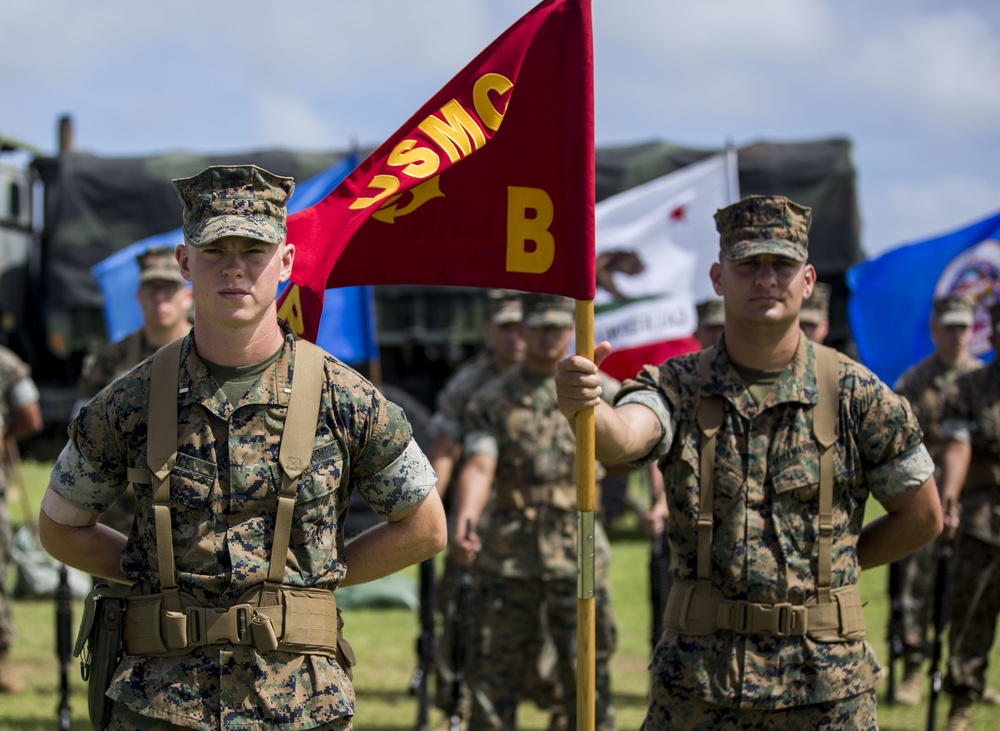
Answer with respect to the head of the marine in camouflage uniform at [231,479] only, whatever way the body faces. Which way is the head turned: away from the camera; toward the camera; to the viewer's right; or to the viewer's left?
toward the camera

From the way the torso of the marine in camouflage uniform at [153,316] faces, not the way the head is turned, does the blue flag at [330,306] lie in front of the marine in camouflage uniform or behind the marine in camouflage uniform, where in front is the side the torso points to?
behind

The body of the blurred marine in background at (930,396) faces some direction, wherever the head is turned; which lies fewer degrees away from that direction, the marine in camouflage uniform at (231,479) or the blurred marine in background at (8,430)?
the marine in camouflage uniform

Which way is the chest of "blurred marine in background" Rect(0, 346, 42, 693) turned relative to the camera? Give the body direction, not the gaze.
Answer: toward the camera

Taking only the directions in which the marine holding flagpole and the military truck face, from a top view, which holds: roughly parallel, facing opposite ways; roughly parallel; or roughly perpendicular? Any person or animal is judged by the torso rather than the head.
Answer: roughly perpendicular

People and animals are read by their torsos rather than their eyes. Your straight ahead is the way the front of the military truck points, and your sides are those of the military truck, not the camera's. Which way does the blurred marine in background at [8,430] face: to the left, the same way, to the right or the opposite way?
to the left

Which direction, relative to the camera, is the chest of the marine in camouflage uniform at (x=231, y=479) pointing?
toward the camera

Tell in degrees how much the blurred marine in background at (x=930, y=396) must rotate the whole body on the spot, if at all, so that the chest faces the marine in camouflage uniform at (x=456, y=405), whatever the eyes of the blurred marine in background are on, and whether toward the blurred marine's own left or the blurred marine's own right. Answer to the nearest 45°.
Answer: approximately 45° to the blurred marine's own right

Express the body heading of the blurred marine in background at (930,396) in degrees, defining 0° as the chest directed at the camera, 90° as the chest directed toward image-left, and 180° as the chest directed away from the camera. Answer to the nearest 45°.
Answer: approximately 0°

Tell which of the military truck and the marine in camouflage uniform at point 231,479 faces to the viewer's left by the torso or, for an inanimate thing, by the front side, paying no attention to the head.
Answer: the military truck

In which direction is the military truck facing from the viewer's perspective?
to the viewer's left

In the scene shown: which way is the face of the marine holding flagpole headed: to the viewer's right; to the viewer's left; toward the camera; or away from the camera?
toward the camera

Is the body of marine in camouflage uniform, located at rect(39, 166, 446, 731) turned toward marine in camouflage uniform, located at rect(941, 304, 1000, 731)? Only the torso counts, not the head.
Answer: no
